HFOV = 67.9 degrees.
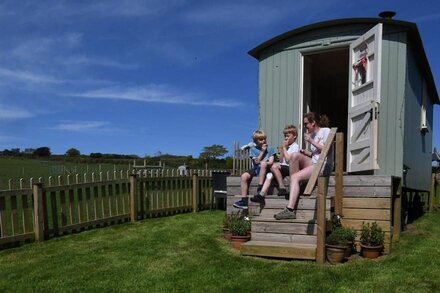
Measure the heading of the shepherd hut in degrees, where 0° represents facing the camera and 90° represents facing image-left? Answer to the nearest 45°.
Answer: approximately 45°

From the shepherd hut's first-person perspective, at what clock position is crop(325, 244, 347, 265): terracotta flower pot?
The terracotta flower pot is roughly at 11 o'clock from the shepherd hut.

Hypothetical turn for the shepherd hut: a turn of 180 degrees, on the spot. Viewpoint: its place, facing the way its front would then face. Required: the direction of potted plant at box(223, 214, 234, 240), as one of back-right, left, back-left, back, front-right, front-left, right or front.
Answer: back

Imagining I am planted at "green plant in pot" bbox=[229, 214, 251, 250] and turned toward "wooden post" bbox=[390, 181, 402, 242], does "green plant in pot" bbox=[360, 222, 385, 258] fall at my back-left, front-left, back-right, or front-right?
front-right

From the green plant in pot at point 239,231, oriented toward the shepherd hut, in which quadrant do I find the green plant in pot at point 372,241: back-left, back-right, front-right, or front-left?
front-right

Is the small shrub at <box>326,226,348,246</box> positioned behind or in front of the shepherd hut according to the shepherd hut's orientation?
in front

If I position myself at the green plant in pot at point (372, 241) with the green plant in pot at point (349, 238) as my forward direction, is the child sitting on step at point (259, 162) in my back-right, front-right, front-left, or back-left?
front-right

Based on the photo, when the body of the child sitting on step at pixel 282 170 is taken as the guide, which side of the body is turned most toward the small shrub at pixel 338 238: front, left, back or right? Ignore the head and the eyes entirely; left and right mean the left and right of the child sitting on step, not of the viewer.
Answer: left

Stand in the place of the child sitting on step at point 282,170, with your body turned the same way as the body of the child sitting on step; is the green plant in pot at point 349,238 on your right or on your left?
on your left
